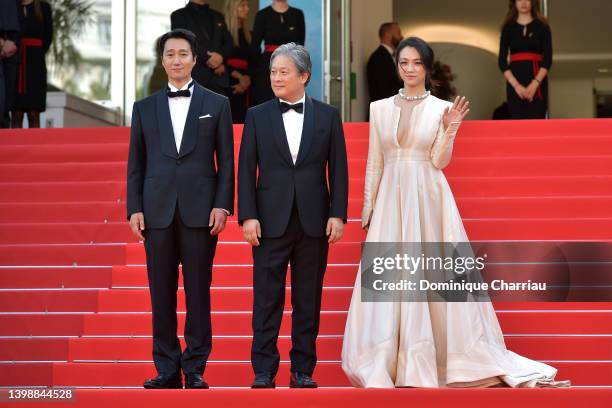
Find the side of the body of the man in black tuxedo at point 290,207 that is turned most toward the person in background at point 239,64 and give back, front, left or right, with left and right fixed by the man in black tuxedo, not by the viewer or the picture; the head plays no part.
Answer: back

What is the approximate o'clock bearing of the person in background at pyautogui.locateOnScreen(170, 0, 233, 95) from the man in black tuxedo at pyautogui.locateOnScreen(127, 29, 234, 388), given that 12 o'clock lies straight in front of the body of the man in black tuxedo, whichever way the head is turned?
The person in background is roughly at 6 o'clock from the man in black tuxedo.
